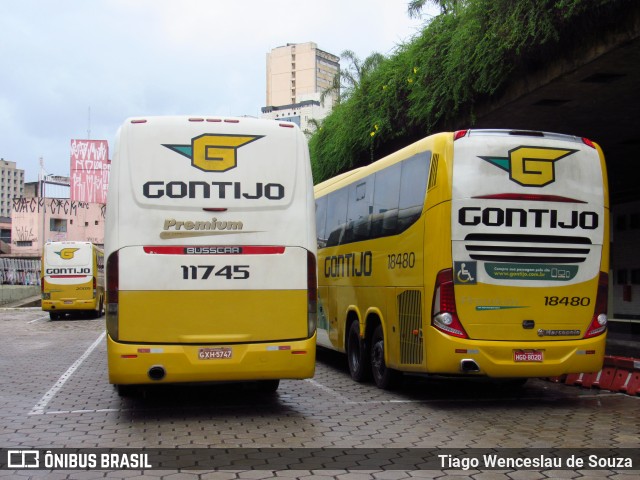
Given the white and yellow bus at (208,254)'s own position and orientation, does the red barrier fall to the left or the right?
on its right

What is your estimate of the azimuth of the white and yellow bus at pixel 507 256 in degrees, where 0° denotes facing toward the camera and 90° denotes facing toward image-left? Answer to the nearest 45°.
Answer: approximately 135°

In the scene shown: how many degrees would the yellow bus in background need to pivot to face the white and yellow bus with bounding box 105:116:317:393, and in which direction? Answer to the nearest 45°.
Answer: approximately 180°

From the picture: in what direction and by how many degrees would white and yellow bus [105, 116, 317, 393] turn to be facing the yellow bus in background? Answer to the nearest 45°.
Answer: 0° — it already faces it

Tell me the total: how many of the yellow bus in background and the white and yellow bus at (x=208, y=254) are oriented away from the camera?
2

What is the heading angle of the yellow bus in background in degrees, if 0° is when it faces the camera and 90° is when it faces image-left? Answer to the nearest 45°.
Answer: approximately 180°

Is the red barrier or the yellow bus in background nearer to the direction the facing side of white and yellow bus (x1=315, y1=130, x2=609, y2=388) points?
the yellow bus in background

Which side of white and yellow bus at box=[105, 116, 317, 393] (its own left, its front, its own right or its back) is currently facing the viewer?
back
